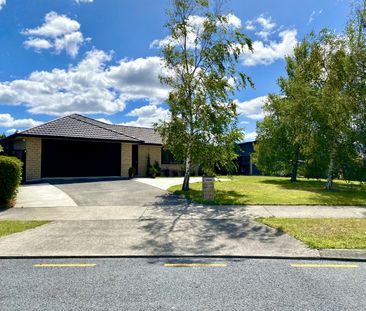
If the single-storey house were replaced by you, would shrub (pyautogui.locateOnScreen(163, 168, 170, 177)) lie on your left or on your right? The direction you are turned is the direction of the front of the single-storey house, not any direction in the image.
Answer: on your left

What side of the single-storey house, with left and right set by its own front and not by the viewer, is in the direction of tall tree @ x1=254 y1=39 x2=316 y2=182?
left

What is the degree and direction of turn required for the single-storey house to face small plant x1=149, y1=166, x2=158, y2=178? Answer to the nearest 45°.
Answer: approximately 90° to its left

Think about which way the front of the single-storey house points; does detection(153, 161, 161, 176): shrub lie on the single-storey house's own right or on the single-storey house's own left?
on the single-storey house's own left

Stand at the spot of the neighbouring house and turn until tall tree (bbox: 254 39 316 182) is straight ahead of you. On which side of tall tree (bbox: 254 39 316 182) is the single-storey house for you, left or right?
right

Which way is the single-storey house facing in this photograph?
toward the camera

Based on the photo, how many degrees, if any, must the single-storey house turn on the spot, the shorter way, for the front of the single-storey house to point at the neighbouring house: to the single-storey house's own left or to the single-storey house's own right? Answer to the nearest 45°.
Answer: approximately 135° to the single-storey house's own left

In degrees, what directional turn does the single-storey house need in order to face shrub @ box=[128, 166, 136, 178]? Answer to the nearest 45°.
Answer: approximately 90° to its left
